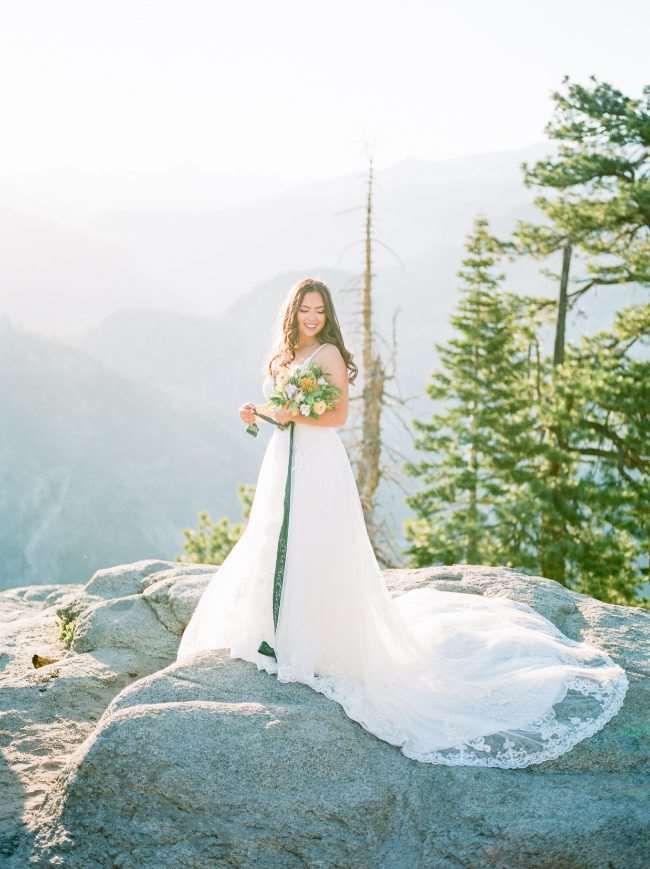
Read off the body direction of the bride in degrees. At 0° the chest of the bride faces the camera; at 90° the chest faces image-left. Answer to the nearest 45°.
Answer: approximately 45°
